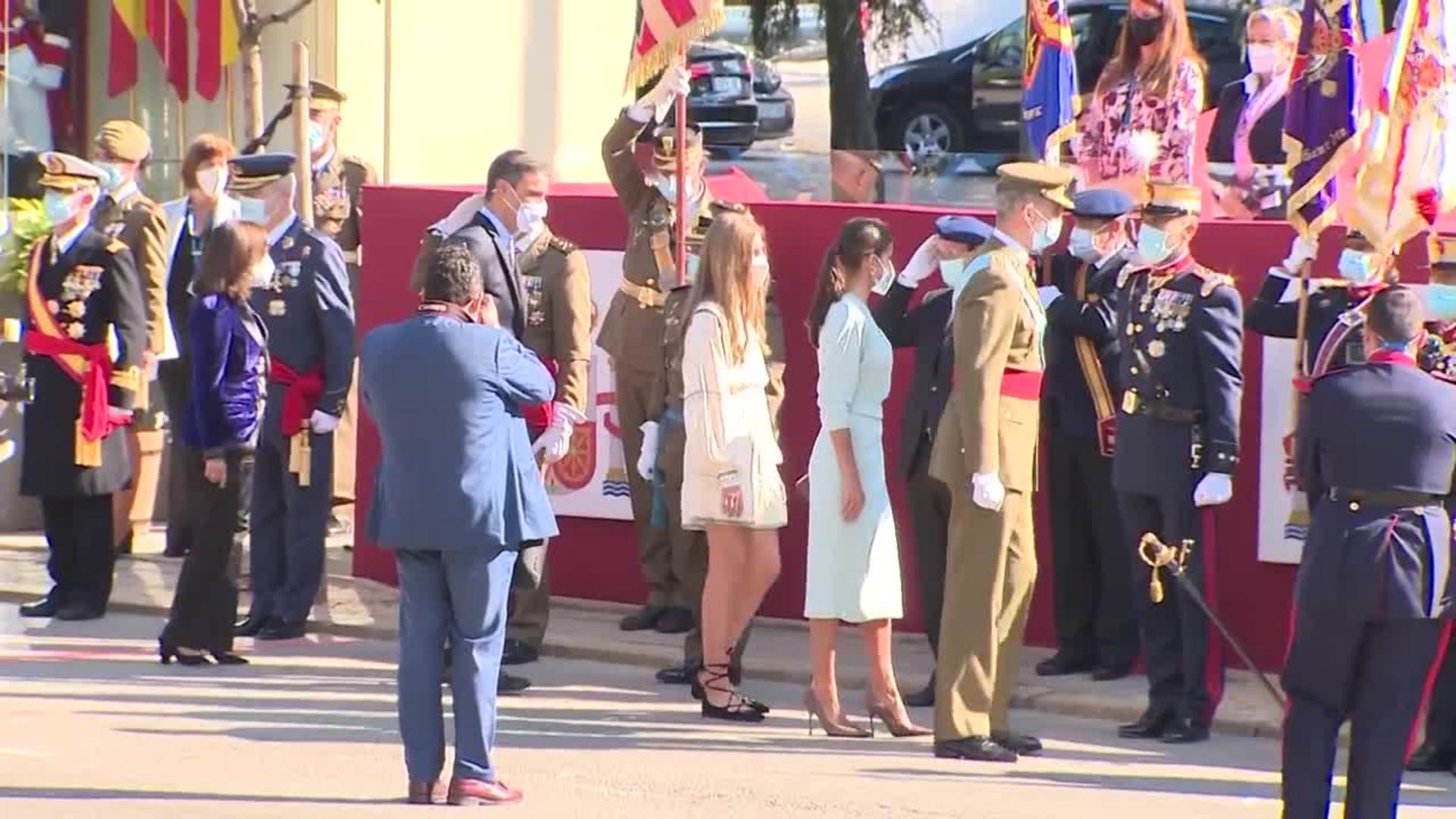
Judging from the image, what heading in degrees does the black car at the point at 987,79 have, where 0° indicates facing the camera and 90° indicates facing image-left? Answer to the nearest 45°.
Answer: approximately 90°

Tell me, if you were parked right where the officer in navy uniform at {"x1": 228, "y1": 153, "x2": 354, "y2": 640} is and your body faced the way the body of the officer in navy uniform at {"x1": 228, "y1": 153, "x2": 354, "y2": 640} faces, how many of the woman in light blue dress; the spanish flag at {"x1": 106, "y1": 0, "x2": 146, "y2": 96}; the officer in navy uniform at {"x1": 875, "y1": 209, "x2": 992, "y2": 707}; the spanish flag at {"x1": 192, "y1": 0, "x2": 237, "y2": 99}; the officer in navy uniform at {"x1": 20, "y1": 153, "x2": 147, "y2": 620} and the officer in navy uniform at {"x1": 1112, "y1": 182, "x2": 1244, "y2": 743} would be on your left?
3

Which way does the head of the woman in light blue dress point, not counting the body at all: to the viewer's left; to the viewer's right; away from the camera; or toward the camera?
to the viewer's right

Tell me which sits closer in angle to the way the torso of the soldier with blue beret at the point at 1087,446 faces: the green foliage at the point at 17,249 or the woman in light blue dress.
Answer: the woman in light blue dress

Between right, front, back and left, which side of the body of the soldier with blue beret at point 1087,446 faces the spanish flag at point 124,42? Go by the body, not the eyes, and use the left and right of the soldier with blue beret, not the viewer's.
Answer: right

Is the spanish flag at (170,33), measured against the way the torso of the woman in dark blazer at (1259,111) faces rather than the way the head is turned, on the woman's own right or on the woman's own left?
on the woman's own right

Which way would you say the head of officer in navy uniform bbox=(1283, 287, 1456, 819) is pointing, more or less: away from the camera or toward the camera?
away from the camera

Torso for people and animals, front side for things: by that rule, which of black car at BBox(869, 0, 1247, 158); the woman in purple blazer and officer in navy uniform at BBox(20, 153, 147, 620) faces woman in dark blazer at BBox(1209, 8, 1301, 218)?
the woman in purple blazer

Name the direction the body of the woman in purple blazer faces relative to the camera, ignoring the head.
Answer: to the viewer's right

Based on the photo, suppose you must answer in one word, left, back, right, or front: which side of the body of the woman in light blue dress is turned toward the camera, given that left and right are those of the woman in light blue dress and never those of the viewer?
right

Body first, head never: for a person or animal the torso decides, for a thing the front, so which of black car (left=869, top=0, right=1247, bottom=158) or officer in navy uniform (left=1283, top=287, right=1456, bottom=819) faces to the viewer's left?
the black car
